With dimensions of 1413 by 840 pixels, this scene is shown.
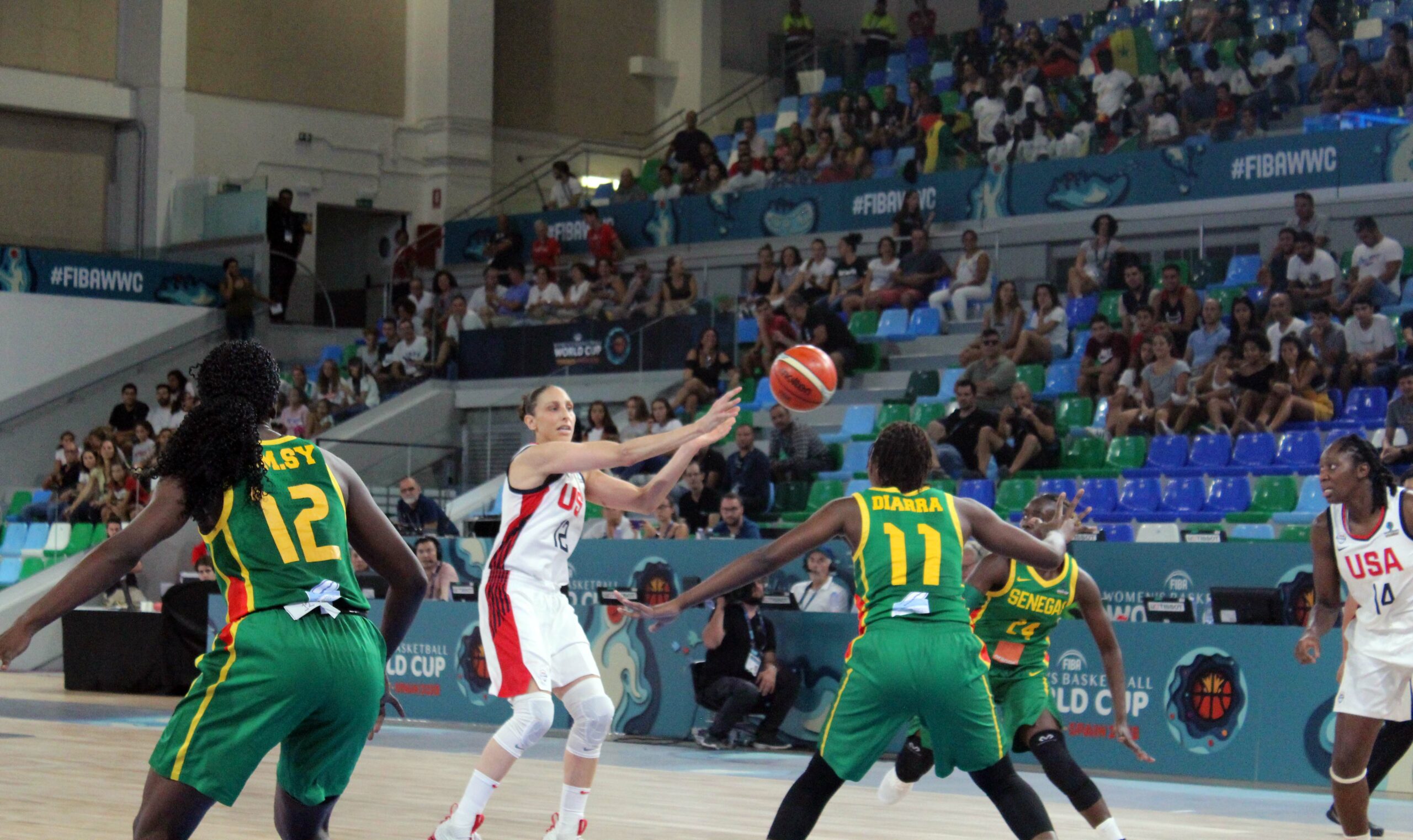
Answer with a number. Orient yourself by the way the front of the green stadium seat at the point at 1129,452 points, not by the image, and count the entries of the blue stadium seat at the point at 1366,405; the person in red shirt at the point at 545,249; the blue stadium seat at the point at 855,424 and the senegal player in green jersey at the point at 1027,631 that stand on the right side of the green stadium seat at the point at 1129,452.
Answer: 2

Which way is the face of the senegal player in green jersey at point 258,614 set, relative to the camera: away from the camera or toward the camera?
away from the camera

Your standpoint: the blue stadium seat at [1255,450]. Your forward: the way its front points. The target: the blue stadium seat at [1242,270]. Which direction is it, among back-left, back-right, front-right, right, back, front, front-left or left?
back-right

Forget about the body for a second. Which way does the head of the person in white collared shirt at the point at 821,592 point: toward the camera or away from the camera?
toward the camera

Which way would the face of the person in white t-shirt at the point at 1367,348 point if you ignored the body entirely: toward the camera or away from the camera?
toward the camera

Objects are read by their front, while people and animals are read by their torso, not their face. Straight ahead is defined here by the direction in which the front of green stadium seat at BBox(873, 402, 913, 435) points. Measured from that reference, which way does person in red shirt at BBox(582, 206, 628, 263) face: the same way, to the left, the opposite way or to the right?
the same way

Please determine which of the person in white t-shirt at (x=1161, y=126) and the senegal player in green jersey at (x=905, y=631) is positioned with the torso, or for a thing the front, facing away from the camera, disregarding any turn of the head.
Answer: the senegal player in green jersey

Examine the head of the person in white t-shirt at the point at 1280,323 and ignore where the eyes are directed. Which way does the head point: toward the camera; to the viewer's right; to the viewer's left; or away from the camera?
toward the camera

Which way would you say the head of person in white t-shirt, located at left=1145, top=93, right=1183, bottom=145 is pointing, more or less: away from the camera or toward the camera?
toward the camera

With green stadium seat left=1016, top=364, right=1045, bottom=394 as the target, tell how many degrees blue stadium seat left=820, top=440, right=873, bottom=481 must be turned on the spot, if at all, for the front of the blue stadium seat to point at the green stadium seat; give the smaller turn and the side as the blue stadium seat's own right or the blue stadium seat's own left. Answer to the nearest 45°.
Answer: approximately 135° to the blue stadium seat's own left

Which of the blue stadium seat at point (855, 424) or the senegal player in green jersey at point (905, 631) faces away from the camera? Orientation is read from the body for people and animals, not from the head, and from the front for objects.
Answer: the senegal player in green jersey

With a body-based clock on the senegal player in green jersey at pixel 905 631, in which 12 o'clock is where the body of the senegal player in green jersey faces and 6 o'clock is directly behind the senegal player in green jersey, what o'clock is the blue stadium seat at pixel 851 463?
The blue stadium seat is roughly at 12 o'clock from the senegal player in green jersey.

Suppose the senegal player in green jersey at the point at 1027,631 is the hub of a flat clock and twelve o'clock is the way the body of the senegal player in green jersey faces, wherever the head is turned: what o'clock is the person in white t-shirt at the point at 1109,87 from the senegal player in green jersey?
The person in white t-shirt is roughly at 6 o'clock from the senegal player in green jersey.

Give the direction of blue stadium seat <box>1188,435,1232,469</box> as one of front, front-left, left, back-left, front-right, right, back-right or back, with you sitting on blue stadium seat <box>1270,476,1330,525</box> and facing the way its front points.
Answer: right

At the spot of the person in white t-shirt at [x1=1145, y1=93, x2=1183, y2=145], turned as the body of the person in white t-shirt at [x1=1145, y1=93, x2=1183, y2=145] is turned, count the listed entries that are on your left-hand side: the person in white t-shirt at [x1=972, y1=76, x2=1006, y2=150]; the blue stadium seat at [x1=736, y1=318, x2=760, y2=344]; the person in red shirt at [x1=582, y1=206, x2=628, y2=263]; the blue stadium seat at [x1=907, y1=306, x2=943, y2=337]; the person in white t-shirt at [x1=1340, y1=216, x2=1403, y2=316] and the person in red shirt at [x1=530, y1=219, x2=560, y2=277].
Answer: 1

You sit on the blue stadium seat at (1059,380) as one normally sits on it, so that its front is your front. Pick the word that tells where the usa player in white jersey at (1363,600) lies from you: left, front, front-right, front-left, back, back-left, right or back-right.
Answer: front-left

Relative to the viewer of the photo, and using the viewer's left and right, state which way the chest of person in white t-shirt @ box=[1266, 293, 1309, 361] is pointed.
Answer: facing the viewer and to the left of the viewer

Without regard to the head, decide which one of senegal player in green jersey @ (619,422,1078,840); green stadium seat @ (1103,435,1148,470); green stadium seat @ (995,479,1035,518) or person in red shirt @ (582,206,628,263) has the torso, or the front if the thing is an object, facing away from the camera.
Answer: the senegal player in green jersey

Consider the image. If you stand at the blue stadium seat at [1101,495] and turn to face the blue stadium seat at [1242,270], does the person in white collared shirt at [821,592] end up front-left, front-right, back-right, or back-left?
back-left

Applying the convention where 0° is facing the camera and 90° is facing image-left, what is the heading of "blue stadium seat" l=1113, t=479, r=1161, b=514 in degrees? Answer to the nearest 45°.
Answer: approximately 45°
